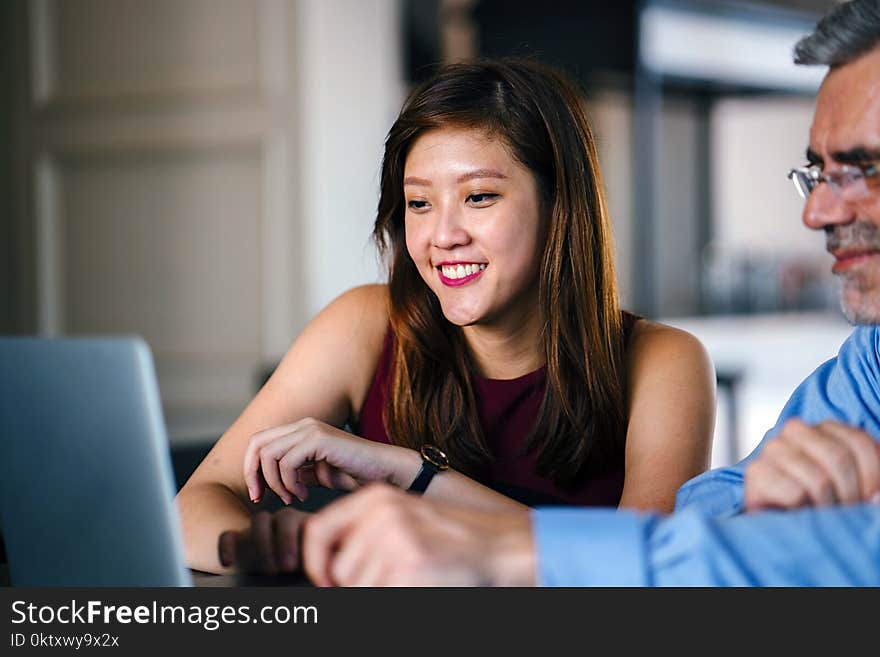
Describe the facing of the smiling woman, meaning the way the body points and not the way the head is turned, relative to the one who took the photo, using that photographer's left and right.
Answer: facing the viewer and to the left of the viewer

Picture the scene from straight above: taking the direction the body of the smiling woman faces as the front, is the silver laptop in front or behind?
in front

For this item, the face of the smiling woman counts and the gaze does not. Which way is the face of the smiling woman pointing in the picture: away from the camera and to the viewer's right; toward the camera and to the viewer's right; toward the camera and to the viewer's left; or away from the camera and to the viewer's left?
toward the camera and to the viewer's left

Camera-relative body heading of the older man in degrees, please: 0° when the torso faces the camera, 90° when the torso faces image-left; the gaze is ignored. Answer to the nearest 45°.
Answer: approximately 45°
